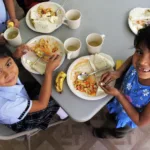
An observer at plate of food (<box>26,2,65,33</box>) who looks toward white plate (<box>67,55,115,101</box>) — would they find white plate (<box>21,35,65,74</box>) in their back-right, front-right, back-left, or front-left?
front-right

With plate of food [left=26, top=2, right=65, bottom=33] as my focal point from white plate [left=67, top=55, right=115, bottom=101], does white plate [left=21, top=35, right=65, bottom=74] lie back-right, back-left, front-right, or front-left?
front-left

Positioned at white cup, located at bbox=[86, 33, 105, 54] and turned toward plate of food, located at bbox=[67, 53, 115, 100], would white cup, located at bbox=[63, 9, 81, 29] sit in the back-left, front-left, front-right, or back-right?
back-right

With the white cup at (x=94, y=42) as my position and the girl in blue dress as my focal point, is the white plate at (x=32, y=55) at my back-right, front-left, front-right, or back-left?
back-right

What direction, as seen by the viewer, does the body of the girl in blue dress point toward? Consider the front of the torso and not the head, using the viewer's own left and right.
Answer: facing the viewer and to the left of the viewer
